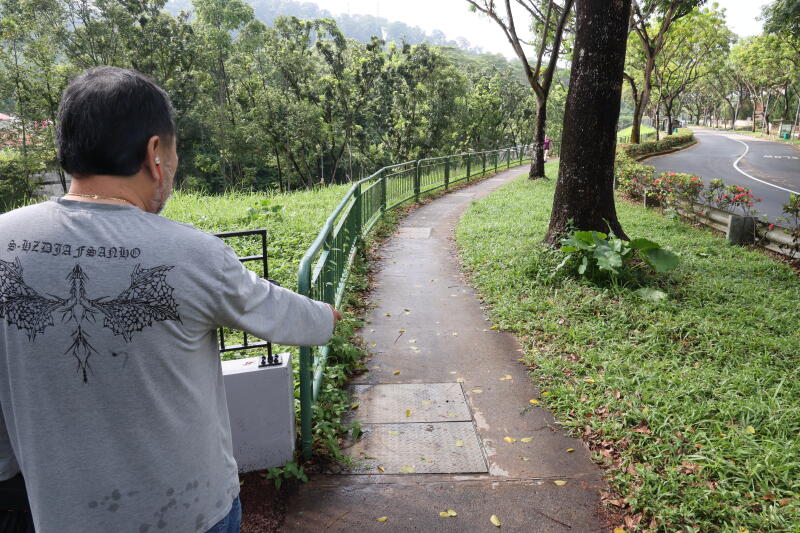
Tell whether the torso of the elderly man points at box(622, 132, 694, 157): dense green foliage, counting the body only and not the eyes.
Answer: yes

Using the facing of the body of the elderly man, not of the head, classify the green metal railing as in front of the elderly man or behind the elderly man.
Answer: in front

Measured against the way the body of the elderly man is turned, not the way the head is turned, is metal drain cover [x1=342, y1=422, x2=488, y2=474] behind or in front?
in front

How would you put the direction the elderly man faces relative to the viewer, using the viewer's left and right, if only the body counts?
facing away from the viewer and to the right of the viewer

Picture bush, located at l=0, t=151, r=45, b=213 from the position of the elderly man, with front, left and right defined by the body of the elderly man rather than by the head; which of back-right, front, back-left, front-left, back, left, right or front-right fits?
front-left

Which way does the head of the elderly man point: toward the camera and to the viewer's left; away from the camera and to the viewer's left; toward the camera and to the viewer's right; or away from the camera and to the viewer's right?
away from the camera and to the viewer's right
